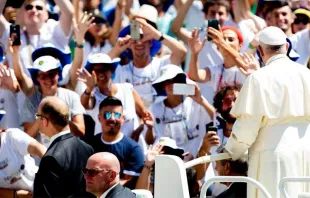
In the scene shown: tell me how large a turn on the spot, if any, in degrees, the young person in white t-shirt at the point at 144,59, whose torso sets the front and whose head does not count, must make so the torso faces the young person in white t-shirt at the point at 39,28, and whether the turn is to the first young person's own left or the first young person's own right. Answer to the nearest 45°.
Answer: approximately 90° to the first young person's own right

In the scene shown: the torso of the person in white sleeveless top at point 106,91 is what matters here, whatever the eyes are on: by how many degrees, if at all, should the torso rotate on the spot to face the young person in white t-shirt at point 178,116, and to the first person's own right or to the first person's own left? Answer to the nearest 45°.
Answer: approximately 90° to the first person's own left

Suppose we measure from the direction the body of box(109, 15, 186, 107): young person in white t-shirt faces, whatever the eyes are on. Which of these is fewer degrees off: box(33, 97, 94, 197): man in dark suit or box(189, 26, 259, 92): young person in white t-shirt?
the man in dark suit

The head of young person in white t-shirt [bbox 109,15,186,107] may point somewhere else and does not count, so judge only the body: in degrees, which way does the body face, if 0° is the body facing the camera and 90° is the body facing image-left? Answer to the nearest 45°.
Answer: approximately 0°

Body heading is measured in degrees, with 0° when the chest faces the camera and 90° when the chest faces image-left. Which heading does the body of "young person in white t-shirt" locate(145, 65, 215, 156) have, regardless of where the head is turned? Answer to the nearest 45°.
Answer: approximately 0°

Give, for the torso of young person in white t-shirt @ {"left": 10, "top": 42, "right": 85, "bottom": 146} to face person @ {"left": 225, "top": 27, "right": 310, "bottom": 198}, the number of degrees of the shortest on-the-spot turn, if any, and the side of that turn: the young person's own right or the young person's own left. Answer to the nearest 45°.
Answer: approximately 45° to the young person's own left
